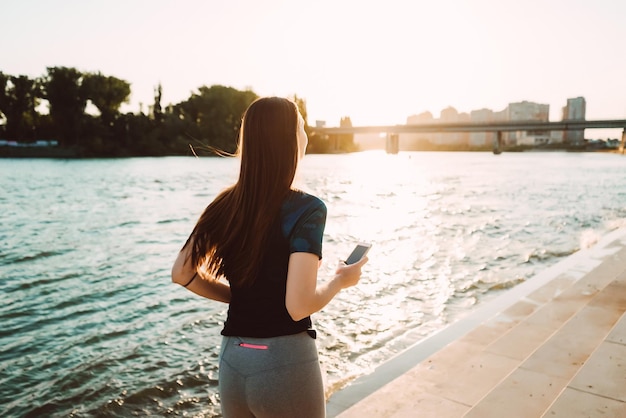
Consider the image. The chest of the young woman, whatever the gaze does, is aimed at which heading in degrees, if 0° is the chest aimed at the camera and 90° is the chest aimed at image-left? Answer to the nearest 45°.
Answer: approximately 225°

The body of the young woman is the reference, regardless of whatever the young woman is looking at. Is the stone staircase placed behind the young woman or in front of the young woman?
in front
